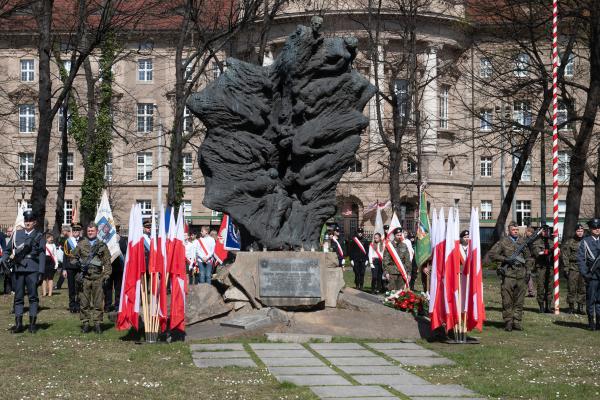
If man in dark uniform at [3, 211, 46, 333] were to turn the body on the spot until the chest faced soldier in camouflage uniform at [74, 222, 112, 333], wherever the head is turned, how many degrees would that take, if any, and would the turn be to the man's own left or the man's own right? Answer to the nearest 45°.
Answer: approximately 90° to the man's own left

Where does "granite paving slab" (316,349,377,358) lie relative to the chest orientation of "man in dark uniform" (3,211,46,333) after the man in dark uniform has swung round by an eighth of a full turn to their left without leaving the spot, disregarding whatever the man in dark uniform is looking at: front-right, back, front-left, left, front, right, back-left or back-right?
front

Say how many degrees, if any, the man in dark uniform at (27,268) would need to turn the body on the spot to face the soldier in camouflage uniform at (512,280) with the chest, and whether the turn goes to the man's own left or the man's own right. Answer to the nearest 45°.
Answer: approximately 90° to the man's own left

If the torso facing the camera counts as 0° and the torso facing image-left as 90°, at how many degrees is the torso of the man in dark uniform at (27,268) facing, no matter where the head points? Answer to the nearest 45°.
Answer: approximately 0°

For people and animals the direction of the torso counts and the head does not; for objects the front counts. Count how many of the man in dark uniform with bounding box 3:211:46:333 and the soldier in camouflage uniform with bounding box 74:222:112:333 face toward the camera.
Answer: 2

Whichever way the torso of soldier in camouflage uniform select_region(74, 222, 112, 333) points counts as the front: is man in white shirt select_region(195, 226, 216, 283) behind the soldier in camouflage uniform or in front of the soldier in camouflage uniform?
behind

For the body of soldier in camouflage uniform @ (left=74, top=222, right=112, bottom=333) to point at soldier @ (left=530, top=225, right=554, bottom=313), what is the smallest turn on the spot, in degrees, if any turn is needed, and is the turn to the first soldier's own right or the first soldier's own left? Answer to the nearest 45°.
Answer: approximately 90° to the first soldier's own left

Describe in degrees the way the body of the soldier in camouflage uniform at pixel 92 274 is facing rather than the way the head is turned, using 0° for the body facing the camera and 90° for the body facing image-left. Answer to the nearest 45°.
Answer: approximately 0°

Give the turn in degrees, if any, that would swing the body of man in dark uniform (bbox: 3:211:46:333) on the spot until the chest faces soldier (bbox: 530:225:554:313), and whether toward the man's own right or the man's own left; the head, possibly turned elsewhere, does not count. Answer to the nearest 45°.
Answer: approximately 90° to the man's own left

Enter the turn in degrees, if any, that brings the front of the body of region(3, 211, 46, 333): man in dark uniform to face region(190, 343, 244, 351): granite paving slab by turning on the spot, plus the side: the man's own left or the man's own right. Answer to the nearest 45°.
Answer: approximately 45° to the man's own left

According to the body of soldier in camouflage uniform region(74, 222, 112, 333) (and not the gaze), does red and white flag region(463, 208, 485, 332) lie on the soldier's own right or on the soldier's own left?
on the soldier's own left

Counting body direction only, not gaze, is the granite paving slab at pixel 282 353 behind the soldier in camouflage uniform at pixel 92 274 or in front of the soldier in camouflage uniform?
in front

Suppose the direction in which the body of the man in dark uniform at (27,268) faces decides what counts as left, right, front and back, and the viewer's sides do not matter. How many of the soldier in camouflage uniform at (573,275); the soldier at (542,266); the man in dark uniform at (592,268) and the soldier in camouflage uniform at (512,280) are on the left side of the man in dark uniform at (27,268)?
4
